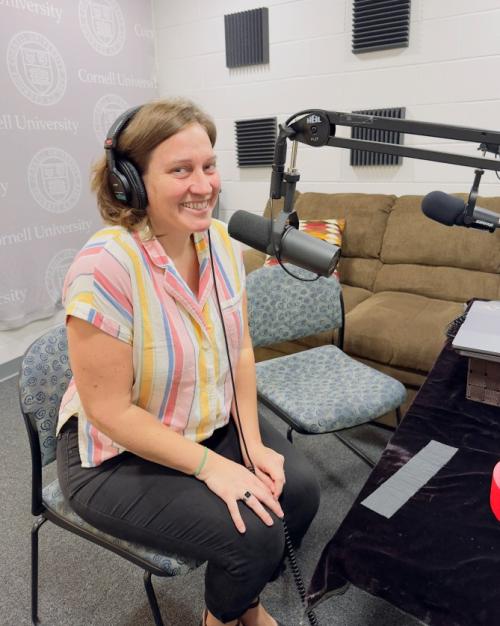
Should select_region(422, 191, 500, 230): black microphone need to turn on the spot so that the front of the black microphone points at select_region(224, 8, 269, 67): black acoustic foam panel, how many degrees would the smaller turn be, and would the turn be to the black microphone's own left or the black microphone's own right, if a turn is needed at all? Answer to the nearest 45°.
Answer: approximately 45° to the black microphone's own right

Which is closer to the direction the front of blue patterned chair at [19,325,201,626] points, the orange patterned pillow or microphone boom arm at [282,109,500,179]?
the microphone boom arm

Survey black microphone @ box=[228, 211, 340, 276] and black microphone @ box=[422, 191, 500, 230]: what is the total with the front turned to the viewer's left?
2

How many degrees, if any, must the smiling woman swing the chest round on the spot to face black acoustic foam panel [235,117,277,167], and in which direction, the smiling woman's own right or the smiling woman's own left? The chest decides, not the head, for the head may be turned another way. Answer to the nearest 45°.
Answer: approximately 135° to the smiling woman's own left

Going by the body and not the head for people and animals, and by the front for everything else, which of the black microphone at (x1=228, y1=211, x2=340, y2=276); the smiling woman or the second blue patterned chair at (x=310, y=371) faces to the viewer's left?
the black microphone

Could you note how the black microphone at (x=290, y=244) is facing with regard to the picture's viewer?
facing to the left of the viewer

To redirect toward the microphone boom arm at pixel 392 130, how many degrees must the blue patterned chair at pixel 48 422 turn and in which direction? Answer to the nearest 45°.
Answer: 0° — it already faces it

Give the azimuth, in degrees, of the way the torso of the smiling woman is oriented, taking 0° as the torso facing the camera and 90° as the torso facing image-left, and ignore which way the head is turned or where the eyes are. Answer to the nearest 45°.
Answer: approximately 315°

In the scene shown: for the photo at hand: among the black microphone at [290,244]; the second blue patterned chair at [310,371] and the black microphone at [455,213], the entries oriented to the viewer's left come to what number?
2

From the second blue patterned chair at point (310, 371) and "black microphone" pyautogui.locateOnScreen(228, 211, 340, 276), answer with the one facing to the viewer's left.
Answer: the black microphone

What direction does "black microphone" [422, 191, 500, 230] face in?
to the viewer's left
